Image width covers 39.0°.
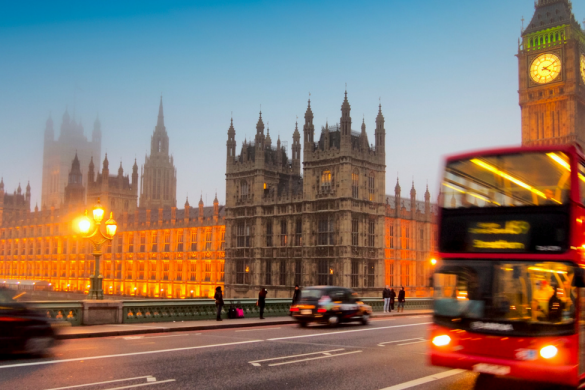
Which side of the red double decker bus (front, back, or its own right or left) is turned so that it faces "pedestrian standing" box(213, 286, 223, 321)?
right

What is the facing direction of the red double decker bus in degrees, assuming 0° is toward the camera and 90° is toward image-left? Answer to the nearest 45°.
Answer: approximately 45°

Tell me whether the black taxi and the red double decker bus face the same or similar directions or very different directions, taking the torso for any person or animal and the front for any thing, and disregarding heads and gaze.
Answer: very different directions

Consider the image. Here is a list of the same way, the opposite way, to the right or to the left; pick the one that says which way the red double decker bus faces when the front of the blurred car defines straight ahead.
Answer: the opposite way

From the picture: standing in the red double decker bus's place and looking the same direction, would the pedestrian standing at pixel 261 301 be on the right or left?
on its right

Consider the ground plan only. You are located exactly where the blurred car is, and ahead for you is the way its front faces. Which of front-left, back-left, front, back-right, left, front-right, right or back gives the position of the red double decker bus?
front-right

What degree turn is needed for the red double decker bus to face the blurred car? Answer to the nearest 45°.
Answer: approximately 45° to its right

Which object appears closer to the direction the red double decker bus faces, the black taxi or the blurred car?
the blurred car
